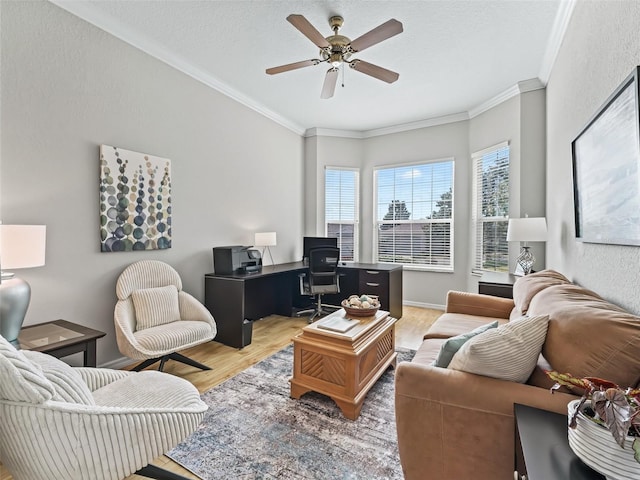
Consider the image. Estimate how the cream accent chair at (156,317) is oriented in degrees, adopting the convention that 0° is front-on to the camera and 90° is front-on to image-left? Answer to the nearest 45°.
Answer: approximately 315°

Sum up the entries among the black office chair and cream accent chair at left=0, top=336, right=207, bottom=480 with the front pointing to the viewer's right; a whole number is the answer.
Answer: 1

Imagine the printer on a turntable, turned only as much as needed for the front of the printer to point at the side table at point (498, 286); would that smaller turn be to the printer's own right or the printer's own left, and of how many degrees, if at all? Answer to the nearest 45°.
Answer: approximately 45° to the printer's own left

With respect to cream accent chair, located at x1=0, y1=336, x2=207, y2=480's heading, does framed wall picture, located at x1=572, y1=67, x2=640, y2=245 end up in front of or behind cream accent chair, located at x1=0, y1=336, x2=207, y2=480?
in front

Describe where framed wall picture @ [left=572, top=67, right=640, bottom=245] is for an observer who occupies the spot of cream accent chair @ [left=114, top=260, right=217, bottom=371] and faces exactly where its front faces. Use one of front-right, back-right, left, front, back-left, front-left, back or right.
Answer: front

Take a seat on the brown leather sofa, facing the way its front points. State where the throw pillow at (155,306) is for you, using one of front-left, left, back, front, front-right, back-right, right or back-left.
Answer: front

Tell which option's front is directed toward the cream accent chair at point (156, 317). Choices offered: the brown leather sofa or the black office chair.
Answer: the brown leather sofa

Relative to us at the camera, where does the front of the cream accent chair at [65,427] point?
facing to the right of the viewer

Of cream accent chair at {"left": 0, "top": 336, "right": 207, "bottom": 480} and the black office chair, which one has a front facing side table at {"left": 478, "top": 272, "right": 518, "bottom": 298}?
the cream accent chair

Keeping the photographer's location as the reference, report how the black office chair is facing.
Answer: facing away from the viewer and to the left of the viewer

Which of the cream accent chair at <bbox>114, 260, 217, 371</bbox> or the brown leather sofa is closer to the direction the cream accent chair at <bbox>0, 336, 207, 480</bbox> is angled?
the brown leather sofa

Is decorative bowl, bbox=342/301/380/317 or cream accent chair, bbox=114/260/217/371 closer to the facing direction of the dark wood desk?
the decorative bowl

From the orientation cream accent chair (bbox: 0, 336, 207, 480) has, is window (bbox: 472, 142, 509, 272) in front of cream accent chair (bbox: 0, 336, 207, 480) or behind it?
in front

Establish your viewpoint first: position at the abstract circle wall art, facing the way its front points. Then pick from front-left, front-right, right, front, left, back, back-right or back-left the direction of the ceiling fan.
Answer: front

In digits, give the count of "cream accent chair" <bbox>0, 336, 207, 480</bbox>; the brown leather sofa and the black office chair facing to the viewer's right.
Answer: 1

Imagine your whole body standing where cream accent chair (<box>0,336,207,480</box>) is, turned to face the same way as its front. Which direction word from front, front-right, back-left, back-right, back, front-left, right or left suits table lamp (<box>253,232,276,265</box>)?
front-left

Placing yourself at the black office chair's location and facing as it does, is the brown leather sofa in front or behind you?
behind

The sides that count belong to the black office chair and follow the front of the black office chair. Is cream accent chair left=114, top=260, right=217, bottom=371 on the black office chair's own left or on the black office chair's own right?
on the black office chair's own left

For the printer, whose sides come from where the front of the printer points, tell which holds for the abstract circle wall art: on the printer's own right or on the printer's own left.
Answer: on the printer's own right

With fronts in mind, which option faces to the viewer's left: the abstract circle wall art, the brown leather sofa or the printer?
the brown leather sofa
